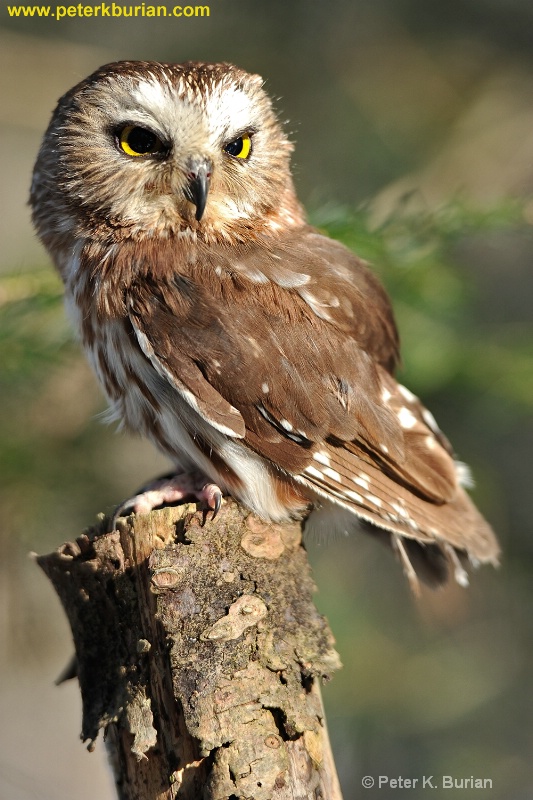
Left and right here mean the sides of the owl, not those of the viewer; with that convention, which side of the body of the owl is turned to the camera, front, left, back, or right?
left
